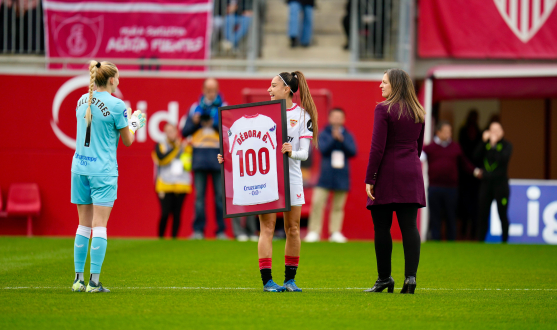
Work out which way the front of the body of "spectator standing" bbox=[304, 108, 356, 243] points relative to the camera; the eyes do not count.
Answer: toward the camera

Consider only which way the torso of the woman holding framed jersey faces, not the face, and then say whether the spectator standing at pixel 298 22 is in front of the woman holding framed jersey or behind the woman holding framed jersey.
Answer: behind

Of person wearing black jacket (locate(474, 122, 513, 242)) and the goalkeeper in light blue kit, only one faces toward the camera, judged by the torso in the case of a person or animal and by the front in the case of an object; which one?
the person wearing black jacket

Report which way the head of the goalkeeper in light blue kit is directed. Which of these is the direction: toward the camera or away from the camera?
away from the camera

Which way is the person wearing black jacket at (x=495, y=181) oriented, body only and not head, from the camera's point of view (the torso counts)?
toward the camera

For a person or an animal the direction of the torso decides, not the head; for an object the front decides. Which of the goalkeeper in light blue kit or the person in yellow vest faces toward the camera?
the person in yellow vest

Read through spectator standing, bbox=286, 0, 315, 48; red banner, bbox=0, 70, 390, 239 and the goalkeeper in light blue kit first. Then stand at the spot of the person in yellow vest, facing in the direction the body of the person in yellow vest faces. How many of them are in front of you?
1

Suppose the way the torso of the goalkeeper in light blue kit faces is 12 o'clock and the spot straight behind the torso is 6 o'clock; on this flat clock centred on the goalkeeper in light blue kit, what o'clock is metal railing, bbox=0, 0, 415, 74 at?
The metal railing is roughly at 11 o'clock from the goalkeeper in light blue kit.

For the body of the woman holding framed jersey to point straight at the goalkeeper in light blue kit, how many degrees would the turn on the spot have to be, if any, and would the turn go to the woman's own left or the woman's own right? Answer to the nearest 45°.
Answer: approximately 45° to the woman's own right

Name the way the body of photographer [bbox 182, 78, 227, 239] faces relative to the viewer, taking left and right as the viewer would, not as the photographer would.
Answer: facing the viewer

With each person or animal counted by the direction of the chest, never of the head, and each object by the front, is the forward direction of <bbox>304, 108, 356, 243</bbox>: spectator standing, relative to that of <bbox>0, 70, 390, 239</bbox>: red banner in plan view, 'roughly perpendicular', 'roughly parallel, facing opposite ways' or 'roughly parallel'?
roughly parallel

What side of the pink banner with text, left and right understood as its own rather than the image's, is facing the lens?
front

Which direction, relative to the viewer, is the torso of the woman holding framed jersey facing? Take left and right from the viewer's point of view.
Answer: facing the viewer and to the left of the viewer

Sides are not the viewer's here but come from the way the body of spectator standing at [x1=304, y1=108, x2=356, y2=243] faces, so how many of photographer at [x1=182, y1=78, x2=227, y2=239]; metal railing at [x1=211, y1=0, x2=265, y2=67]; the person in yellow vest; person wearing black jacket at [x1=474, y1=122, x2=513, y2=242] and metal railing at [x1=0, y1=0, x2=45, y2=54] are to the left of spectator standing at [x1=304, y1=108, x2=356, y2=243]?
1

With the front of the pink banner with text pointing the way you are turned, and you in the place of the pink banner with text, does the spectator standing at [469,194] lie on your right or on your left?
on your left
